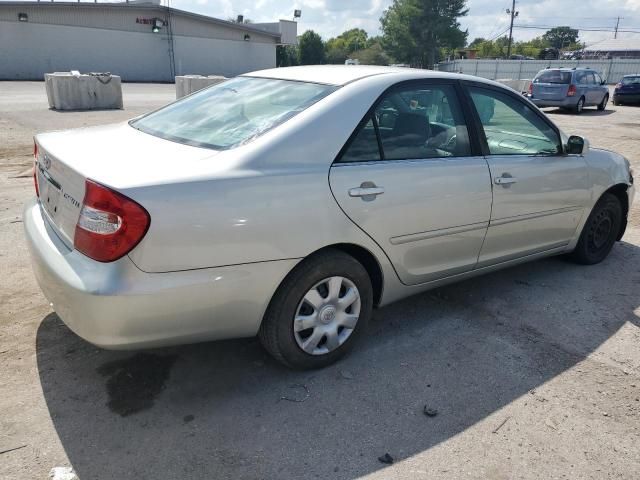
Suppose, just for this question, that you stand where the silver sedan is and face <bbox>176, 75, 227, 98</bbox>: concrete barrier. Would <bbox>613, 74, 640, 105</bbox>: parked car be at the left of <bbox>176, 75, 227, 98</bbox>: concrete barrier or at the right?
right

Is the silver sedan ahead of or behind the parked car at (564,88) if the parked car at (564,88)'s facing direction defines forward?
behind

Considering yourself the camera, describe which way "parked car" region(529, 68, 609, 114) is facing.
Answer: facing away from the viewer and to the right of the viewer

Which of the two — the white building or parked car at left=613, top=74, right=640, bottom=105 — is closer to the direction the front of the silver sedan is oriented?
the parked car

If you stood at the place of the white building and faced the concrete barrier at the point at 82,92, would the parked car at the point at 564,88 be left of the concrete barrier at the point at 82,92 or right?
left

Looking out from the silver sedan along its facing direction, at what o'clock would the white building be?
The white building is roughly at 10 o'clock from the silver sedan.

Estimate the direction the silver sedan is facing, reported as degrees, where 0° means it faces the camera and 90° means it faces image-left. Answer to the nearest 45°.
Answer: approximately 225°

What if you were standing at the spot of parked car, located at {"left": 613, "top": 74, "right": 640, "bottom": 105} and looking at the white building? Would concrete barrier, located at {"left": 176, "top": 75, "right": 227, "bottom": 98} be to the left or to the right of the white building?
left

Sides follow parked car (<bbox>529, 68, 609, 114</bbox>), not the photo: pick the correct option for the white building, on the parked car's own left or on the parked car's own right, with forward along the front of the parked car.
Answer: on the parked car's own left

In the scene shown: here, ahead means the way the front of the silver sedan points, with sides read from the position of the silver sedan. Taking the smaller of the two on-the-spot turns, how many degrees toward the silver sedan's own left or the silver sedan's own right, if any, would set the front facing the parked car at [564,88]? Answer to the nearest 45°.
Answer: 0° — it already faces it
